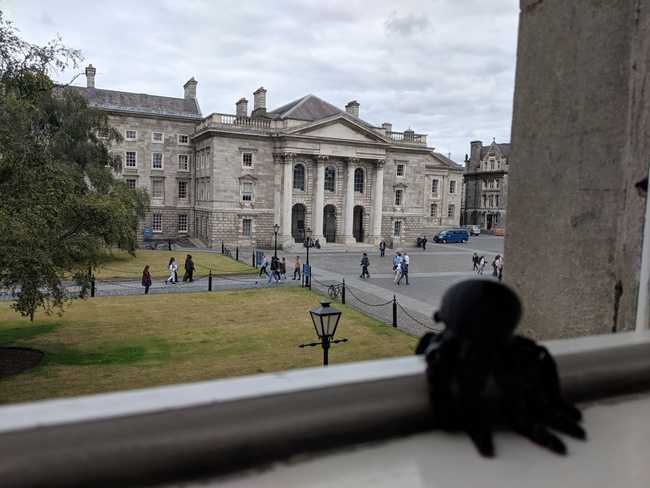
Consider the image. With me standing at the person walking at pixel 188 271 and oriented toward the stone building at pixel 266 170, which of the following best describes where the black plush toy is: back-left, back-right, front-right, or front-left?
back-right

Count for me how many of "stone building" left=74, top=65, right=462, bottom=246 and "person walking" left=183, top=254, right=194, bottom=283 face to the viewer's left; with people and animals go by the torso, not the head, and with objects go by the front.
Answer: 1

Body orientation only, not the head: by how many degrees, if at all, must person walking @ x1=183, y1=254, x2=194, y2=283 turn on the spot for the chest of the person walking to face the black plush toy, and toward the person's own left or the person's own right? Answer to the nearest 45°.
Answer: approximately 90° to the person's own left

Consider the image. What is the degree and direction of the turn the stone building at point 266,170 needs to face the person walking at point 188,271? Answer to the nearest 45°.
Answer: approximately 45° to its right

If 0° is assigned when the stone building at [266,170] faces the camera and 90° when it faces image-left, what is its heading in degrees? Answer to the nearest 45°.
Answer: approximately 315°

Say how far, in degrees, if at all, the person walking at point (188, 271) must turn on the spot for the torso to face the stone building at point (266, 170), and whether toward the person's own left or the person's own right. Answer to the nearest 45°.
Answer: approximately 90° to the person's own right
